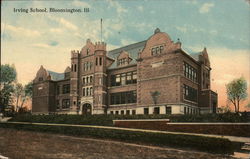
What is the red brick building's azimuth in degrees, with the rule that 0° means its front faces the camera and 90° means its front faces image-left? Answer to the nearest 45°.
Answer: approximately 45°

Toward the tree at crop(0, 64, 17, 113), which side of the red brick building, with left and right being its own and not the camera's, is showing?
right
